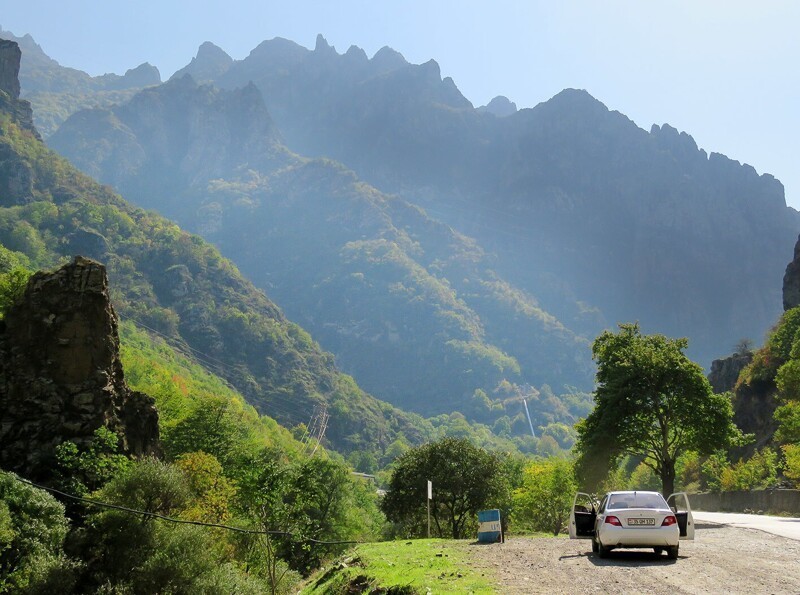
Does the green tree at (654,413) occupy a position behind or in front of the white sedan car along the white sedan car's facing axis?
in front

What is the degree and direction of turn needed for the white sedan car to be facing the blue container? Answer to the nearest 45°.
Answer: approximately 45° to its left

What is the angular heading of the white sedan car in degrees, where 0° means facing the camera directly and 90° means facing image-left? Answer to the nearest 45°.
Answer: approximately 180°

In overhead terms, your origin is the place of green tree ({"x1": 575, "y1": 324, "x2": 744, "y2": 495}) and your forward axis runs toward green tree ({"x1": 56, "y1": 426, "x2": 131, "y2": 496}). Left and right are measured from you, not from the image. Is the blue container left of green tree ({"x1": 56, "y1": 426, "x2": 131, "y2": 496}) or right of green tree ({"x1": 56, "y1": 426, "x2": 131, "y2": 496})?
left

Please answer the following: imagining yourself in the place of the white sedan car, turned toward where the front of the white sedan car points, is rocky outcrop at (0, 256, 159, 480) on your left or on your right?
on your left

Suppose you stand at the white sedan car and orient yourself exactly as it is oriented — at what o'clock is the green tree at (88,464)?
The green tree is roughly at 10 o'clock from the white sedan car.
